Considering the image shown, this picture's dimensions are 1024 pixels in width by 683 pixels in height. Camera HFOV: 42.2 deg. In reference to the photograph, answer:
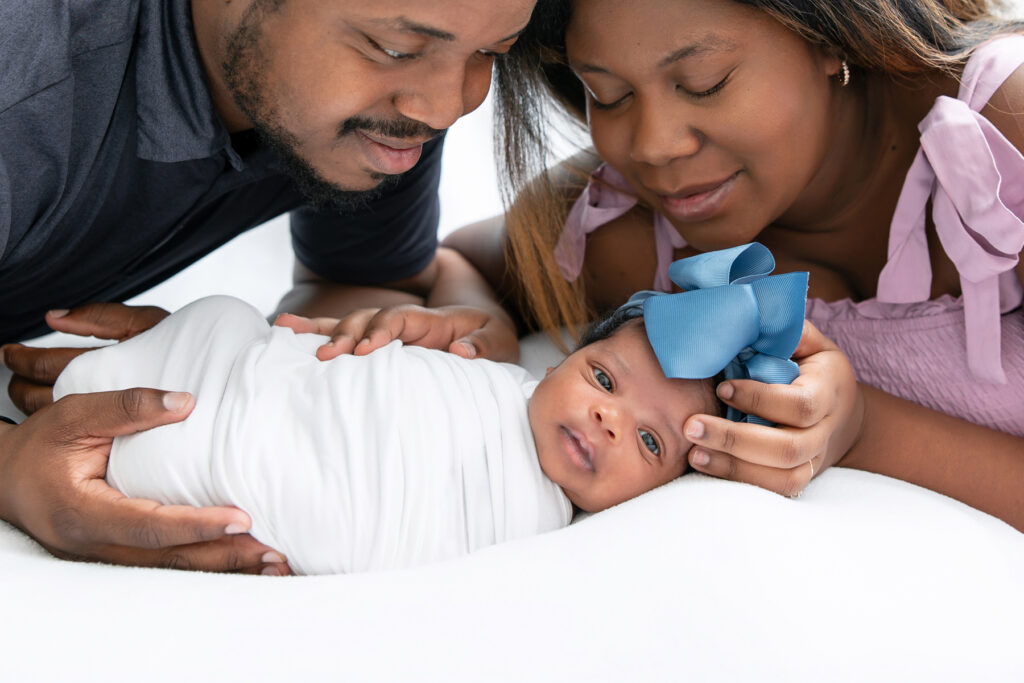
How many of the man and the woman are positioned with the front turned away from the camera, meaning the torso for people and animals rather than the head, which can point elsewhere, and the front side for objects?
0

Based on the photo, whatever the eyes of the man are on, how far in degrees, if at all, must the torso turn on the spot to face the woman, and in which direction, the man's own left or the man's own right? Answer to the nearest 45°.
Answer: approximately 45° to the man's own left

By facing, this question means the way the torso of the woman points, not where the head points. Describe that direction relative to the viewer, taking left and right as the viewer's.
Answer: facing the viewer and to the left of the viewer

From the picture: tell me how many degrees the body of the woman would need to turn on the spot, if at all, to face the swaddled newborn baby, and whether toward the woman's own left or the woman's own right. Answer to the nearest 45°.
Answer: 0° — they already face them

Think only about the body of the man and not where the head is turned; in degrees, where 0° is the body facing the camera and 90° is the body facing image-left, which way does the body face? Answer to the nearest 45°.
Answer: approximately 315°

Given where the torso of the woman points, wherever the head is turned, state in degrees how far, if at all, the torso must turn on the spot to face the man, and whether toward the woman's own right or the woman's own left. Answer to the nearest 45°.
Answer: approximately 45° to the woman's own right
